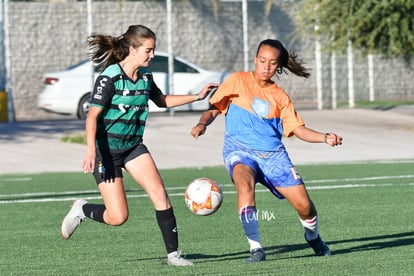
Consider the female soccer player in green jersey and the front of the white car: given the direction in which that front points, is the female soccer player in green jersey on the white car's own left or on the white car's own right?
on the white car's own right

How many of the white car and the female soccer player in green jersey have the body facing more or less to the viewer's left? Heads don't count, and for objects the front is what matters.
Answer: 0

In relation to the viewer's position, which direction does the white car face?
facing away from the viewer and to the right of the viewer

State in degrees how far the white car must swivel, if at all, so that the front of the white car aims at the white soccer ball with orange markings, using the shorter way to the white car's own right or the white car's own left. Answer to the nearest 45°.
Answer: approximately 135° to the white car's own right

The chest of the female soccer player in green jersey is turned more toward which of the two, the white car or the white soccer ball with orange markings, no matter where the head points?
the white soccer ball with orange markings

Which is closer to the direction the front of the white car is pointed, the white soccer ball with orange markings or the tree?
the tree

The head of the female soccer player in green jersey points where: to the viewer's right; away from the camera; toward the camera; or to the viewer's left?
to the viewer's right

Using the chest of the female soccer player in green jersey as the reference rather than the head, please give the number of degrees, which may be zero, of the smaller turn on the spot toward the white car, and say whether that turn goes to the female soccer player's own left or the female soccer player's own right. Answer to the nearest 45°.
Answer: approximately 135° to the female soccer player's own left

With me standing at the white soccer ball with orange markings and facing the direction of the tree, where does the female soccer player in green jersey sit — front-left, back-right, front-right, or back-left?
back-left

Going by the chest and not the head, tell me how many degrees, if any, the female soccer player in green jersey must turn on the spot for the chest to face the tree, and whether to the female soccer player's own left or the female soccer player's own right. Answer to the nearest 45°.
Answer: approximately 135° to the female soccer player's own left
